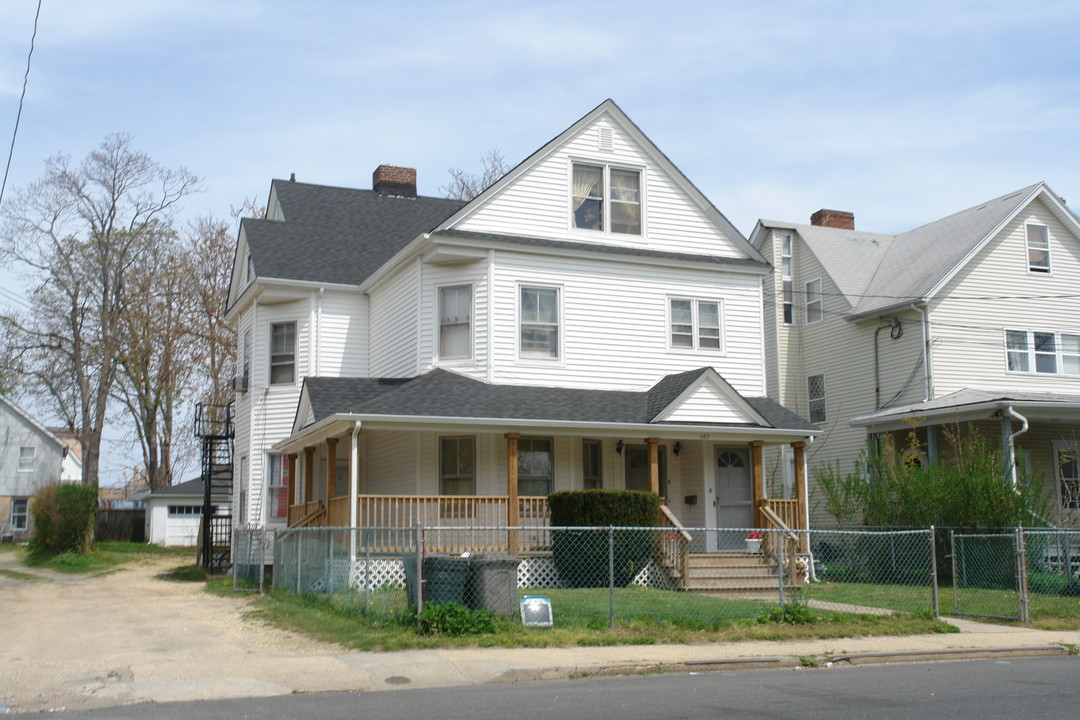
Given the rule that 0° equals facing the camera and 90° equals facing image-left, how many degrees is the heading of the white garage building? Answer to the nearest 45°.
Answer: approximately 0°

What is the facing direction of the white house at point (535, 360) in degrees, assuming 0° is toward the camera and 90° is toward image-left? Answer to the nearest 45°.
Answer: approximately 315°

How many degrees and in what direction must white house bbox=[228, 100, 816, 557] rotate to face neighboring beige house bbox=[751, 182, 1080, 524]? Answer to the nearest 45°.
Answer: approximately 90° to its left

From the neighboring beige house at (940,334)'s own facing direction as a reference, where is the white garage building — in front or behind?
behind

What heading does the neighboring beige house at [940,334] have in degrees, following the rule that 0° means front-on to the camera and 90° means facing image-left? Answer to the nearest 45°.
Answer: approximately 315°

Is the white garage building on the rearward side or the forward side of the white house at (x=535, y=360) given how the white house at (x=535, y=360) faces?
on the rearward side

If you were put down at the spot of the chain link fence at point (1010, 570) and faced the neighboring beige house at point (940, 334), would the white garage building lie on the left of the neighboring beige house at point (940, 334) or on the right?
left

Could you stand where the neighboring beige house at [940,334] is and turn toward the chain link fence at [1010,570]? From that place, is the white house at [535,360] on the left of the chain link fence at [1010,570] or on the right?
right
